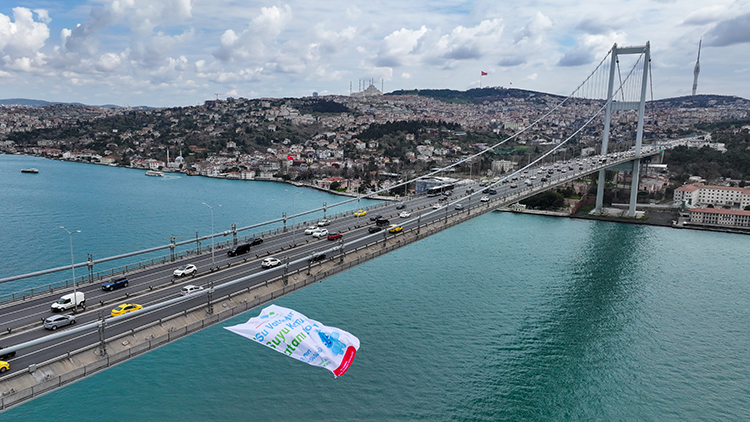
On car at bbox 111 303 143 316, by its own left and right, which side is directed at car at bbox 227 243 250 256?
front

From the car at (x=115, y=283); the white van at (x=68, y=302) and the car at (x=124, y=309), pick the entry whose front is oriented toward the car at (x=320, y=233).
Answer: the car at (x=124, y=309)

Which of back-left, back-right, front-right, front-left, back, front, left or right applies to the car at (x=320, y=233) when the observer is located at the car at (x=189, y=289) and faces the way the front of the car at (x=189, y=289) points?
front

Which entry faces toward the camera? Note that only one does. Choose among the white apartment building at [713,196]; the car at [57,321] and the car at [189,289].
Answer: the white apartment building

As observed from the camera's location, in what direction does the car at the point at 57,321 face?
facing away from the viewer and to the right of the viewer

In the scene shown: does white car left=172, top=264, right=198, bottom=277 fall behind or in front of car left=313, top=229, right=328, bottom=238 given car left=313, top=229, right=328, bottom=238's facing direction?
in front

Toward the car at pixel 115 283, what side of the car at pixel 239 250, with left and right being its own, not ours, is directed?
front

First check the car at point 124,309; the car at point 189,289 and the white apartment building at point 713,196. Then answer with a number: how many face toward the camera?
1

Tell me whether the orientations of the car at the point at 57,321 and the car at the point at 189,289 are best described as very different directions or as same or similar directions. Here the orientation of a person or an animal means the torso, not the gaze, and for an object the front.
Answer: same or similar directions

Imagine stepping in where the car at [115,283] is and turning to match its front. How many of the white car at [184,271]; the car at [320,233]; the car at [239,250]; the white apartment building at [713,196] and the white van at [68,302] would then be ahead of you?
1

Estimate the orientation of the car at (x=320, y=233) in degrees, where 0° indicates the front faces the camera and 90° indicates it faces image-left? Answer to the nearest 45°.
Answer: approximately 45°

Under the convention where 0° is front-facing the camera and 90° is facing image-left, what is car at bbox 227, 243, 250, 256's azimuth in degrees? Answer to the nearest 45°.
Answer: approximately 45°

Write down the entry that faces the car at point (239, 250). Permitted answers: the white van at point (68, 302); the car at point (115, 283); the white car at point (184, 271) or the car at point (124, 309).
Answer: the car at point (124, 309)

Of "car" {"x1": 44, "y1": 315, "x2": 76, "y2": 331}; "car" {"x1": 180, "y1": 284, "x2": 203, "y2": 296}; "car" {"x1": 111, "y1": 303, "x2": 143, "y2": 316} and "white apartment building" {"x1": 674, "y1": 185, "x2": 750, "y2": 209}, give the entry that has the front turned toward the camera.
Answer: the white apartment building

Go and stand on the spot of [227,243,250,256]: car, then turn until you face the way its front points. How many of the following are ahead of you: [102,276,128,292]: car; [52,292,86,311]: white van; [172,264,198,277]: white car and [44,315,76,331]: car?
4

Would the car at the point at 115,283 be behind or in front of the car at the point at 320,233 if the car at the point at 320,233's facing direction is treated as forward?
in front

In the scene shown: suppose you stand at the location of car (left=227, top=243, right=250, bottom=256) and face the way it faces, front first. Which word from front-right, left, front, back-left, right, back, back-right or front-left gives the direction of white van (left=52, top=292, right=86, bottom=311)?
front

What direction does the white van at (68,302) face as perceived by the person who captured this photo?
facing the viewer and to the left of the viewer

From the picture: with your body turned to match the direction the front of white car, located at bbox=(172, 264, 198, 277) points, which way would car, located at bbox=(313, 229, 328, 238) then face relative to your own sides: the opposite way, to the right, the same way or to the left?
the same way
